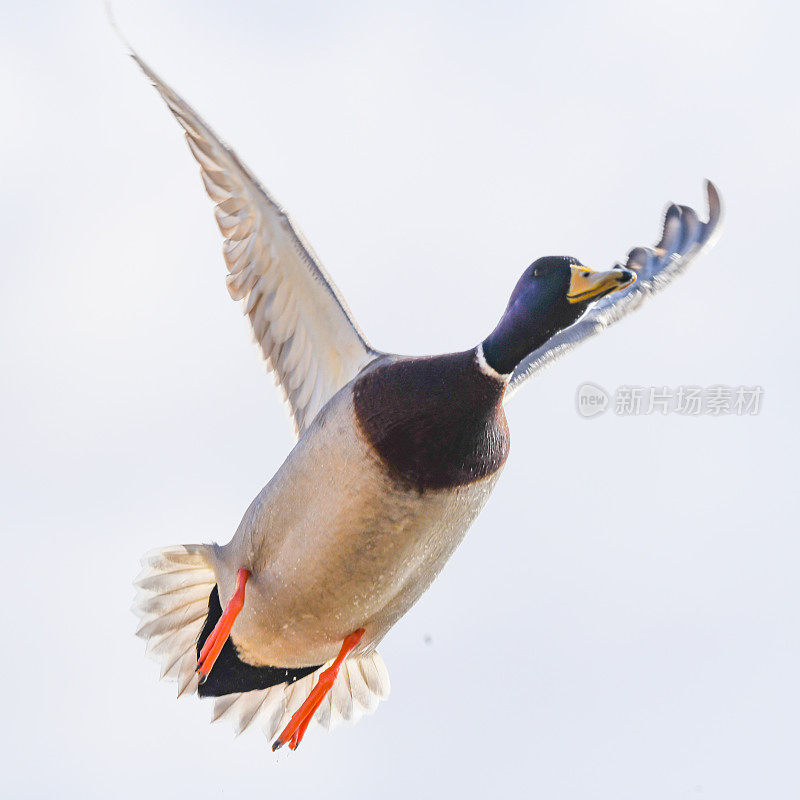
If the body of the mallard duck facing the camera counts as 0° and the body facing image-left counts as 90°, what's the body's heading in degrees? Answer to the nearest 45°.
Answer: approximately 315°
